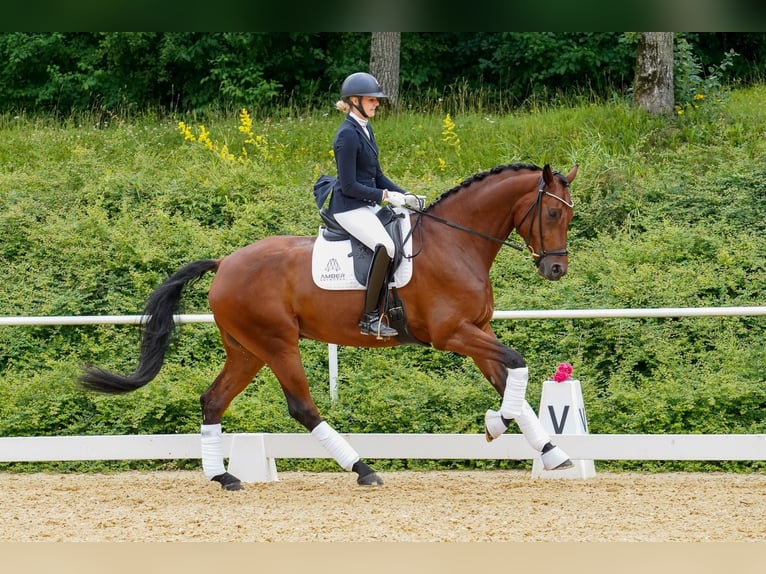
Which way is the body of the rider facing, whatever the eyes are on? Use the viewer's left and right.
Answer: facing to the right of the viewer

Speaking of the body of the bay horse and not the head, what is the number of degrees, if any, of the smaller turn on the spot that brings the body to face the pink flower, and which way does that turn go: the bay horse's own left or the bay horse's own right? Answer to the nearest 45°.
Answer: approximately 45° to the bay horse's own left

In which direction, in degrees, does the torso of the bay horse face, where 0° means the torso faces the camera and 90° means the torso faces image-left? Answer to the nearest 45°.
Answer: approximately 270°

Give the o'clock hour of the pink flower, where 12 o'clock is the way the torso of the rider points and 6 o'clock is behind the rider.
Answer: The pink flower is roughly at 11 o'clock from the rider.

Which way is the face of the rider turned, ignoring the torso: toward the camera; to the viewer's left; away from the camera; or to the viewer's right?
to the viewer's right
